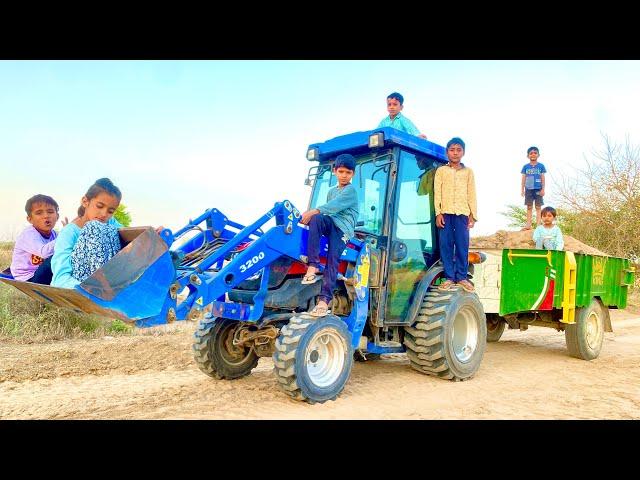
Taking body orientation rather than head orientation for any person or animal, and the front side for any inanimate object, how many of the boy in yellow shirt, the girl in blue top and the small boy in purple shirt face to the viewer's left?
0

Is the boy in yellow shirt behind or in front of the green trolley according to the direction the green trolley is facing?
in front

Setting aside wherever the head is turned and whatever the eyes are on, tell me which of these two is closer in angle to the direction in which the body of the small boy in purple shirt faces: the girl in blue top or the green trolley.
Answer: the girl in blue top

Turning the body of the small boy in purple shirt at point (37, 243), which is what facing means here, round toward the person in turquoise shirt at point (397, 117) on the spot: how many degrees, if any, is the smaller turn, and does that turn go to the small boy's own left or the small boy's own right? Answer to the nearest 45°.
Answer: approximately 45° to the small boy's own left

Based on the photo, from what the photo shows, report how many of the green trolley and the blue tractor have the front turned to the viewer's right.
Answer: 0

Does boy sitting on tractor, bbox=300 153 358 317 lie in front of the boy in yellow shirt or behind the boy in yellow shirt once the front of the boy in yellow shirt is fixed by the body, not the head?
in front

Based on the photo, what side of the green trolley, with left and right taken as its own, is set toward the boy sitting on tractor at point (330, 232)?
front

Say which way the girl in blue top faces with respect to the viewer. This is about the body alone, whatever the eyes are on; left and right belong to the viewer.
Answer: facing the viewer and to the right of the viewer

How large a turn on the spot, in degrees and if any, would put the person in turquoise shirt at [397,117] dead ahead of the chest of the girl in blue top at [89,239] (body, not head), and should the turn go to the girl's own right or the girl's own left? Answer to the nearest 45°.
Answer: approximately 45° to the girl's own left

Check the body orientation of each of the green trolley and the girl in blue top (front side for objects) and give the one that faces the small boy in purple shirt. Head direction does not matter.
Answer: the green trolley

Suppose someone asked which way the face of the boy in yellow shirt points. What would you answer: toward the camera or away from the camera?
toward the camera

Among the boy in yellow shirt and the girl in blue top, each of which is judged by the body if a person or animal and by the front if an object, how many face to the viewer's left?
0

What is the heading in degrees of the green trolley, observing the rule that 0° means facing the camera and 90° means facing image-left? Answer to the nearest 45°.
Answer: approximately 45°
